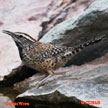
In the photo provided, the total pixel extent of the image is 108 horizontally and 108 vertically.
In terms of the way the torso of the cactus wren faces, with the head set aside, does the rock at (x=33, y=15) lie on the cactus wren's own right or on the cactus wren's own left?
on the cactus wren's own right

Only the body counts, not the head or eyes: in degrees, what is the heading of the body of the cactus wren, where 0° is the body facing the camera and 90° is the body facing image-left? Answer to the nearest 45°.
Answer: approximately 90°
